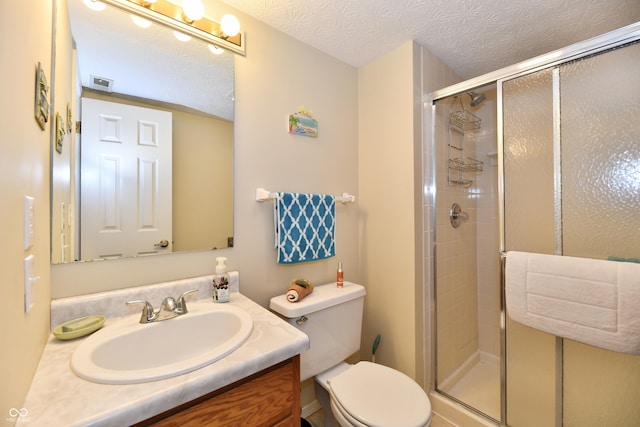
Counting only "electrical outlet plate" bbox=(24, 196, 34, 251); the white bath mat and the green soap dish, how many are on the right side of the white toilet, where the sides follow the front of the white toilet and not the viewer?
2

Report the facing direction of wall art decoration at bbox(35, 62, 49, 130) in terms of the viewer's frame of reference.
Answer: facing to the right of the viewer

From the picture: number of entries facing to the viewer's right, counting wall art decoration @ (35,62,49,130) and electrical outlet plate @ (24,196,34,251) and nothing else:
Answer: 2

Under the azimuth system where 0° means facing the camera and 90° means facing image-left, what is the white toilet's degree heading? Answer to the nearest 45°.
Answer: approximately 315°

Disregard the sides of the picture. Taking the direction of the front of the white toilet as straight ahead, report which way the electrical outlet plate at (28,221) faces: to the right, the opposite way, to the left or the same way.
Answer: to the left

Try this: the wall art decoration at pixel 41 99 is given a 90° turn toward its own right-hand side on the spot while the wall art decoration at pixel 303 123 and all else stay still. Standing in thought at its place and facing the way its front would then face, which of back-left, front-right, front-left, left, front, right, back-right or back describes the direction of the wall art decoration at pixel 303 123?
left

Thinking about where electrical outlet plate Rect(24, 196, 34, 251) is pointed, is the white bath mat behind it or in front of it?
in front

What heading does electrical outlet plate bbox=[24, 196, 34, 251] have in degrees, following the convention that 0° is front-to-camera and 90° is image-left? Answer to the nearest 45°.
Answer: approximately 270°

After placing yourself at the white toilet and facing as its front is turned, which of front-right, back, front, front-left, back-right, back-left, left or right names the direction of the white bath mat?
front-left

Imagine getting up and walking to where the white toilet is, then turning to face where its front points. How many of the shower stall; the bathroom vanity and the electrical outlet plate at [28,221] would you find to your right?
2

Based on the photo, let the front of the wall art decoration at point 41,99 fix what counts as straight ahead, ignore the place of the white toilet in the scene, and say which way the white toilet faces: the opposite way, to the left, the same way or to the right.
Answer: to the right
